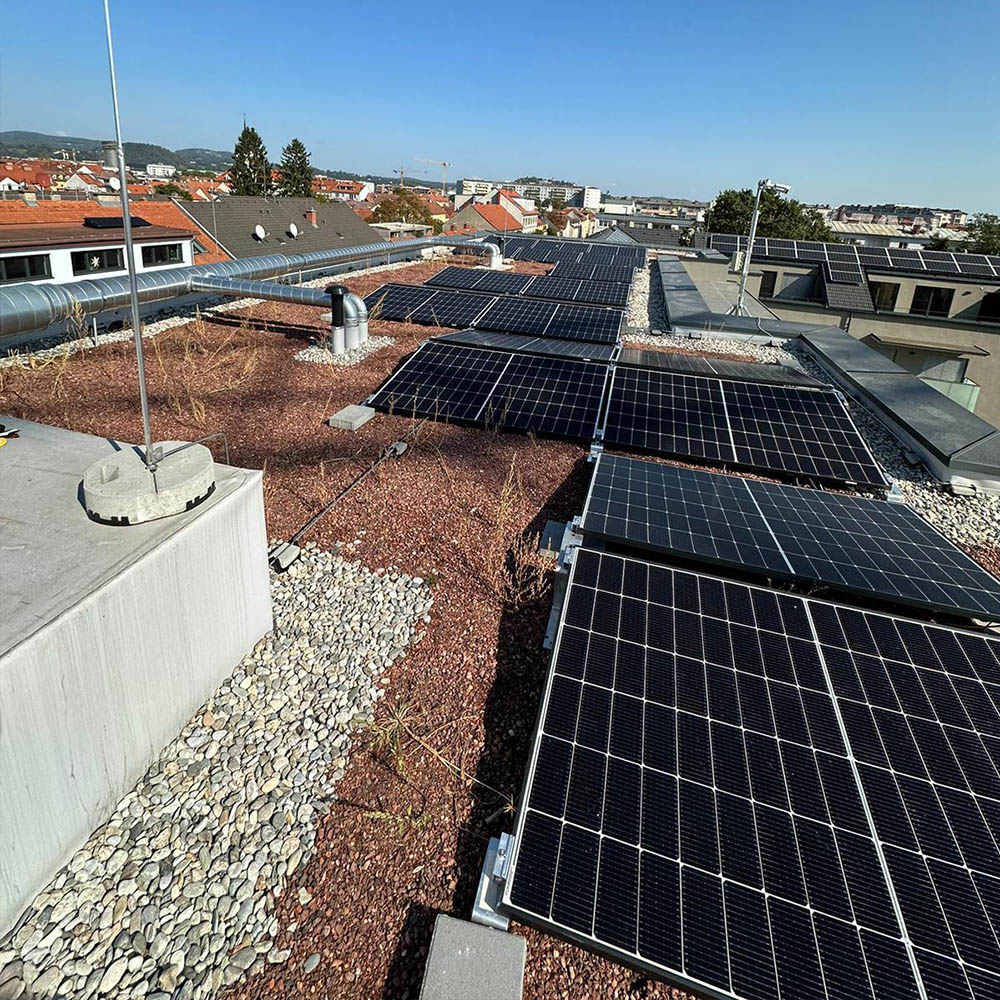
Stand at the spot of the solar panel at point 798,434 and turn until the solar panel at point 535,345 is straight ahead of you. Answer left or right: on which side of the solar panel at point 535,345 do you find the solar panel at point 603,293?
right

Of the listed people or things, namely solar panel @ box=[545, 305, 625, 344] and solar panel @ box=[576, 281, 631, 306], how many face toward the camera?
2

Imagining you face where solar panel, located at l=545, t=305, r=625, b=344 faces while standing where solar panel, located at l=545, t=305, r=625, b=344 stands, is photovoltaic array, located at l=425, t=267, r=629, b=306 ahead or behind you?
behind

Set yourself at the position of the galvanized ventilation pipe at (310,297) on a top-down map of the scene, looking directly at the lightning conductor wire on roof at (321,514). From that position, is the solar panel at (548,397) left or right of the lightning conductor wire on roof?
left

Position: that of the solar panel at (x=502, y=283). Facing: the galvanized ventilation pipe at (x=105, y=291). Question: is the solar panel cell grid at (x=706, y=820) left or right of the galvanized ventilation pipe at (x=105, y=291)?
left

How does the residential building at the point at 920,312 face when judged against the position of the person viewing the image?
facing the viewer and to the left of the viewer

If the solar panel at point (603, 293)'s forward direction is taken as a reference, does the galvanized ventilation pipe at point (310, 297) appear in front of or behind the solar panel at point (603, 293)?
in front

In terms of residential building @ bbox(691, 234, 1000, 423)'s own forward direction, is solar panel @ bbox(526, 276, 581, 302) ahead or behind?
ahead

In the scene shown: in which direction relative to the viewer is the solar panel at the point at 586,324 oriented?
toward the camera

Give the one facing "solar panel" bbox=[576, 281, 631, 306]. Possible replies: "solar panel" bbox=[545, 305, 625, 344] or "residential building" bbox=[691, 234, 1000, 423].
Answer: the residential building

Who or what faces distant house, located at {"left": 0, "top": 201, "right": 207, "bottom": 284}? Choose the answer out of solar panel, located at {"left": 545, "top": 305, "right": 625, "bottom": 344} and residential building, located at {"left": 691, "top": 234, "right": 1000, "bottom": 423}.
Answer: the residential building

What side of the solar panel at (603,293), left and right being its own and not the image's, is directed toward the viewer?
front

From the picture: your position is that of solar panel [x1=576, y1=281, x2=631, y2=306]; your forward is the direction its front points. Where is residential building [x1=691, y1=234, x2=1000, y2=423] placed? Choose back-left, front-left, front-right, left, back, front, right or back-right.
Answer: back-left
